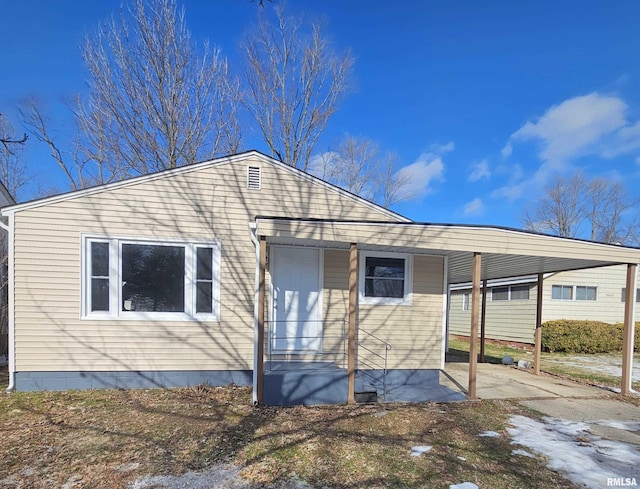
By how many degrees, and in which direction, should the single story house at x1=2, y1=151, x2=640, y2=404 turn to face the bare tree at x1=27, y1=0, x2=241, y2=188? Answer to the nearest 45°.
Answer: approximately 135° to its right

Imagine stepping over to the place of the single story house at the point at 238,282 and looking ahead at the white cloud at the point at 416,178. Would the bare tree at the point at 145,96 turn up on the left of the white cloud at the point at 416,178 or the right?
left

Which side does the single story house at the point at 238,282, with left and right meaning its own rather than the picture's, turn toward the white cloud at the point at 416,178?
back

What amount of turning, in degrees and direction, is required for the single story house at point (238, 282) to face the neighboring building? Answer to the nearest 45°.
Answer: approximately 135° to its left

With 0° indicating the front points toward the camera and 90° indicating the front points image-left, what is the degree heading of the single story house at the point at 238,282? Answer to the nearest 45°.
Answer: approximately 0°

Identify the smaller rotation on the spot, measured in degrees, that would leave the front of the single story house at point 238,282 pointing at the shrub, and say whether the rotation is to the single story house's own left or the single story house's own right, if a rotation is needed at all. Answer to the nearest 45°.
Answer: approximately 135° to the single story house's own left

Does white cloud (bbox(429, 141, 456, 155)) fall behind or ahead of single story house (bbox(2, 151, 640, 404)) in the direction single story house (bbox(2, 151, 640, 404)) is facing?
behind

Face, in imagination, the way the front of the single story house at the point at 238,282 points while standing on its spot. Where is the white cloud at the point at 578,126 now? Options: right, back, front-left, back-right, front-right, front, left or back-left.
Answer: back-left

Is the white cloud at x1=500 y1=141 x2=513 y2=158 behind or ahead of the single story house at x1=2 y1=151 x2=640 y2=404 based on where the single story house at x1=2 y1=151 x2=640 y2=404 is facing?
behind
